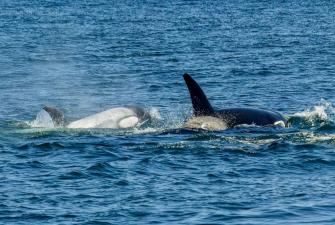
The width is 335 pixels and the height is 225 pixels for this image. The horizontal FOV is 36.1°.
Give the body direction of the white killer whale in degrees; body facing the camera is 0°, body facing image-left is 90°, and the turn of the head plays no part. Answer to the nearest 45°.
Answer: approximately 270°

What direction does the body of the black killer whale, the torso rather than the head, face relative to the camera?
to the viewer's right
